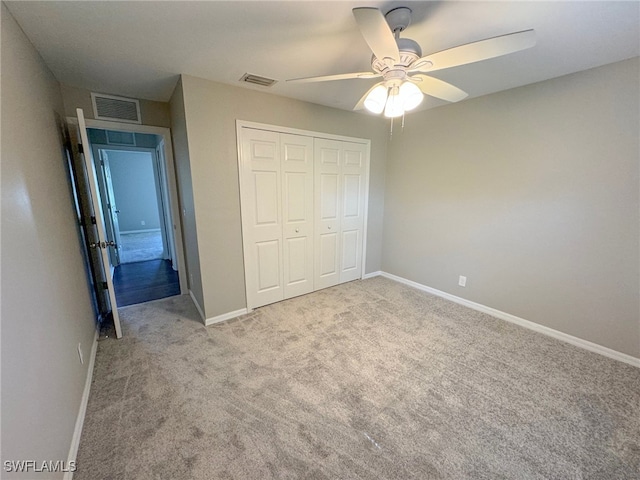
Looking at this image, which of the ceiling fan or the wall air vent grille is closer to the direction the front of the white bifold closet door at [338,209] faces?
the ceiling fan

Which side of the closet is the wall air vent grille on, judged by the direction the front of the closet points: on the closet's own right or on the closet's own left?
on the closet's own right

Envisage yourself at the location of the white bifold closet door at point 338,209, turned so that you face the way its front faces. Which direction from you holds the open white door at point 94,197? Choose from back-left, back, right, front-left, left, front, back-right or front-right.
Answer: right

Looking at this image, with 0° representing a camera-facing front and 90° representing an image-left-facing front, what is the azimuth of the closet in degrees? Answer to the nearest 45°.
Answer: approximately 315°

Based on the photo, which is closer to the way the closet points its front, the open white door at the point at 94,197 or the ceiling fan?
the ceiling fan

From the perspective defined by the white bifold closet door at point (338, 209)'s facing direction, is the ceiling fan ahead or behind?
ahead

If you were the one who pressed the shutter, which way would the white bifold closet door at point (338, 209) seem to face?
facing the viewer and to the right of the viewer
